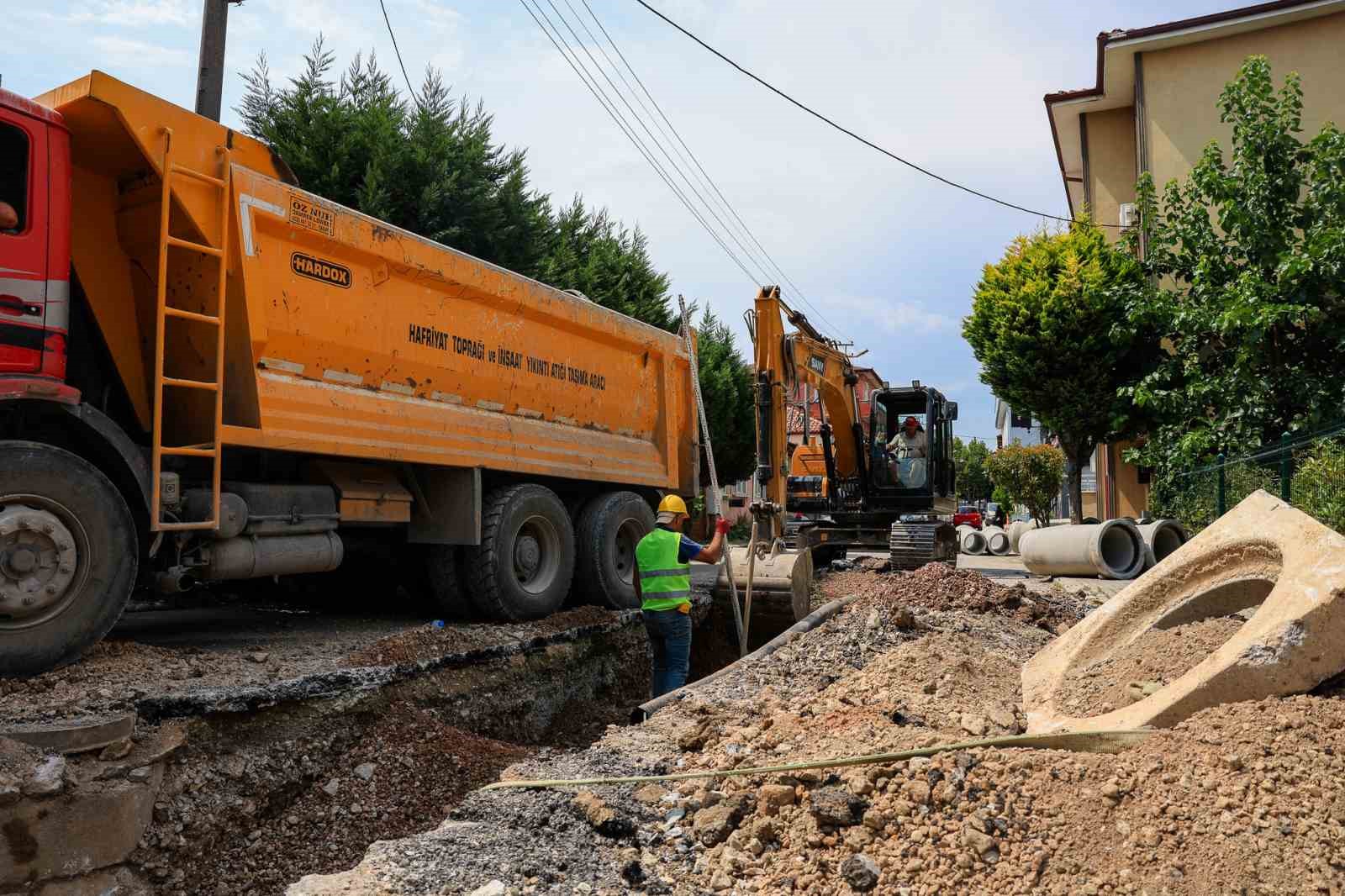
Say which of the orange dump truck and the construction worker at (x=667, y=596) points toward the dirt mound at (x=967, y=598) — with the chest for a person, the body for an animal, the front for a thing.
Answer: the construction worker

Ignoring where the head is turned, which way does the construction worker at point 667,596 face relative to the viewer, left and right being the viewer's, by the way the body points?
facing away from the viewer and to the right of the viewer

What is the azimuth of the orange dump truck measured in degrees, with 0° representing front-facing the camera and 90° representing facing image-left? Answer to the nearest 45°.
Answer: approximately 45°

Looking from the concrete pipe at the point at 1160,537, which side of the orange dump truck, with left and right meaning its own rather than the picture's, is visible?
back

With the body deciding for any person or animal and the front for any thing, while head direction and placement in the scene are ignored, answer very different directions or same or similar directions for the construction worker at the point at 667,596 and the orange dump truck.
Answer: very different directions

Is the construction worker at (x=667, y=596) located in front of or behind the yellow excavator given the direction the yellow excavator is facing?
in front

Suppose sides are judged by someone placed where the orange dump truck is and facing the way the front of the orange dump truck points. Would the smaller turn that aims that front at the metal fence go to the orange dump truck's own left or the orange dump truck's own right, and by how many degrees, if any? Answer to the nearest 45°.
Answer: approximately 135° to the orange dump truck's own left

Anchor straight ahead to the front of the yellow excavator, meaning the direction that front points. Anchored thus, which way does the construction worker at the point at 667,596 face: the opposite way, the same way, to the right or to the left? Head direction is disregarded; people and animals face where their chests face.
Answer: the opposite way

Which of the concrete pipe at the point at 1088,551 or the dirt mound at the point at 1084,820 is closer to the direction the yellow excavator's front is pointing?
the dirt mound

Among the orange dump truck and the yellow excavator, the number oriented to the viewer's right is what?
0
